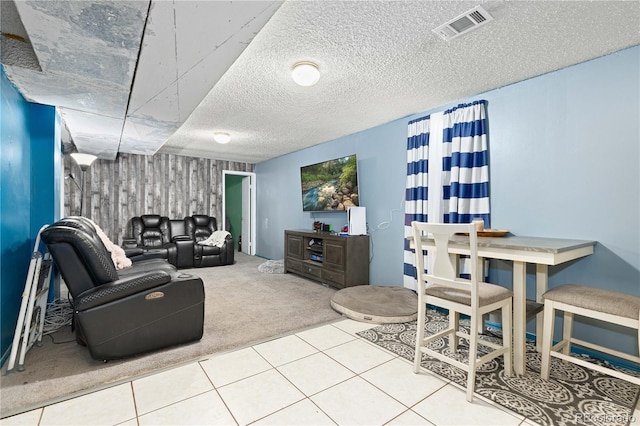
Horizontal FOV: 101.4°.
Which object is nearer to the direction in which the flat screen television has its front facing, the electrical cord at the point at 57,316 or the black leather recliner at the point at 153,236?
the electrical cord

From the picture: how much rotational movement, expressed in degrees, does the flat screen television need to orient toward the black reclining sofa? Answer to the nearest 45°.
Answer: approximately 45° to its right

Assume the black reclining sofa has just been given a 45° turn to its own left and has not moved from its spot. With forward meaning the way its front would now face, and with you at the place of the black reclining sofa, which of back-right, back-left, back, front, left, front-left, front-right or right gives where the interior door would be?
left

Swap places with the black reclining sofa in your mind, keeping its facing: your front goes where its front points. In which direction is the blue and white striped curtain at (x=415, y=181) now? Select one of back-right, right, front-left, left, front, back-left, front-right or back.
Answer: front-left

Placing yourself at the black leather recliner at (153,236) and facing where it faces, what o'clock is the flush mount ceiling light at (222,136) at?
The flush mount ceiling light is roughly at 11 o'clock from the black leather recliner.

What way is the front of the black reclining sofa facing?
toward the camera

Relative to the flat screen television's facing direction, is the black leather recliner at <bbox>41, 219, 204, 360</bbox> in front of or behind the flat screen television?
in front

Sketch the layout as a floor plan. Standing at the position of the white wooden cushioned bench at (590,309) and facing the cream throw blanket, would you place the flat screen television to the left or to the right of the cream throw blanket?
right

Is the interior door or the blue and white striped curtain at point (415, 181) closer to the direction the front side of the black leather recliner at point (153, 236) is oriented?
the blue and white striped curtain

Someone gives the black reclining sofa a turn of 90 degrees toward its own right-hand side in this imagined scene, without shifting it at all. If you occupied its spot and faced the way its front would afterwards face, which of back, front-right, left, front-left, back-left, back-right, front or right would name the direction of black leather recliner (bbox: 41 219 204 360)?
left

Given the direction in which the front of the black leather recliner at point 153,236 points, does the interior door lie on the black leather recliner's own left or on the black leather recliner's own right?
on the black leather recliner's own left

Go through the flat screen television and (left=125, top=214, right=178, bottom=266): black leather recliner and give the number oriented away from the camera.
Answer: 0
